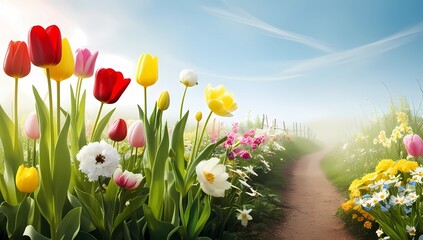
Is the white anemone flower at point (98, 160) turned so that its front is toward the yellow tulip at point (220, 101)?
no

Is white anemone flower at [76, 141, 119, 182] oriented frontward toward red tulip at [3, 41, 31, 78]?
no

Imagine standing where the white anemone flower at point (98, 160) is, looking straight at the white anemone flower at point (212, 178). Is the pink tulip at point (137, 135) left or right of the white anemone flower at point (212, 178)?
left

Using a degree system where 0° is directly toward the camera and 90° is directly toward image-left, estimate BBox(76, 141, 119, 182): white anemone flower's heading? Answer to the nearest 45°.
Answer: approximately 0°

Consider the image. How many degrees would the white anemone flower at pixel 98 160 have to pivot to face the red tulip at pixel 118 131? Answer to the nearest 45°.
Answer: approximately 180°

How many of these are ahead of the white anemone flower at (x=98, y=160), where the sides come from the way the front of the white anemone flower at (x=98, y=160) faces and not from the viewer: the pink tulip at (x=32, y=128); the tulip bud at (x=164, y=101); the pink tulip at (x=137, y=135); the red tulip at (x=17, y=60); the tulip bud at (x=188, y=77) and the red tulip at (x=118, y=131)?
0

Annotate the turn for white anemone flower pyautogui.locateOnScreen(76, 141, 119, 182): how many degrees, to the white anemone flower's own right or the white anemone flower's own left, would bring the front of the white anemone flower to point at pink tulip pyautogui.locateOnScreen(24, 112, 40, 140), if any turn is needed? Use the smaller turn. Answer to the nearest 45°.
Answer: approximately 135° to the white anemone flower's own right

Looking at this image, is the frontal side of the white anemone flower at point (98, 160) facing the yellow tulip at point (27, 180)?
no
